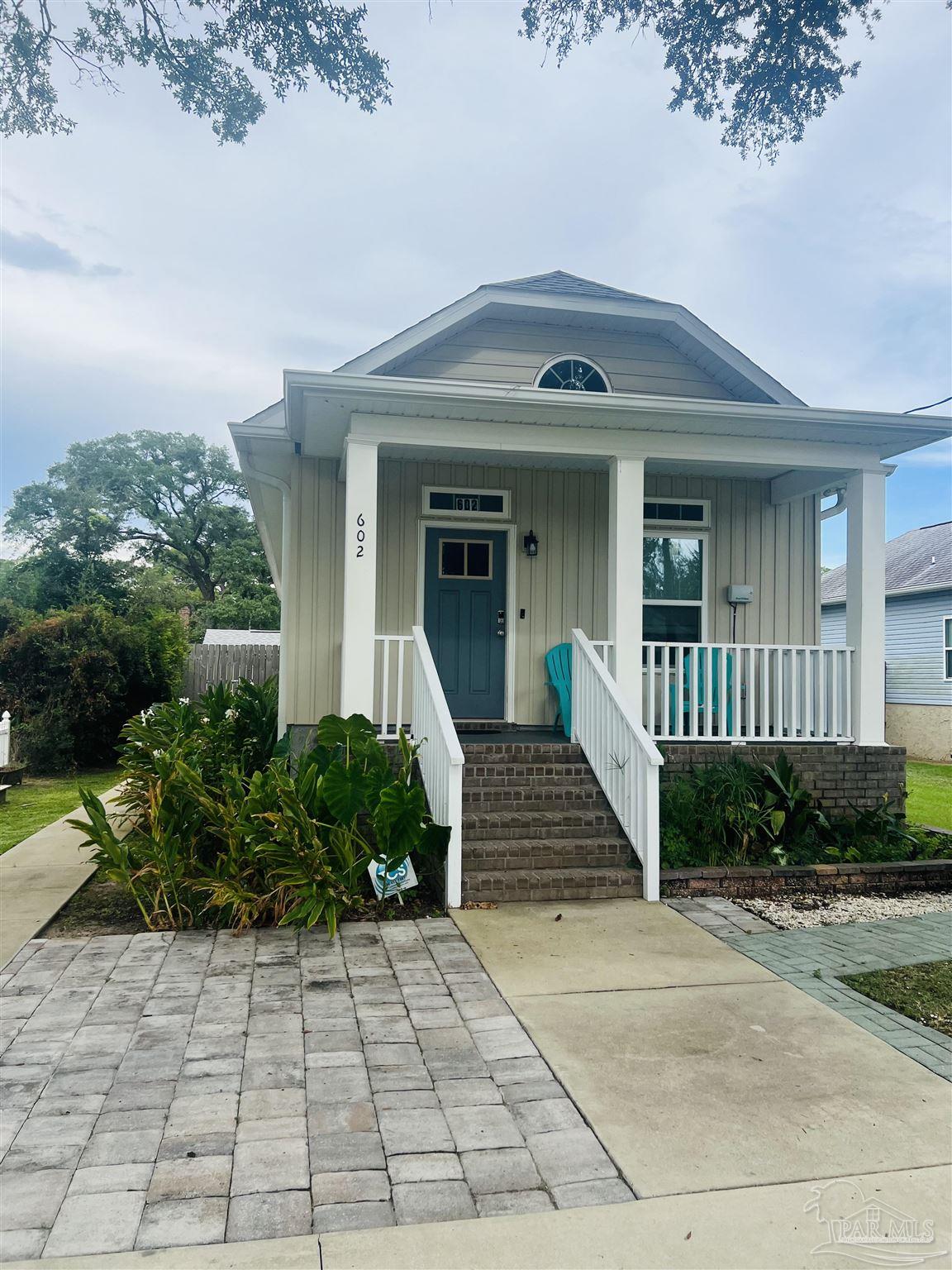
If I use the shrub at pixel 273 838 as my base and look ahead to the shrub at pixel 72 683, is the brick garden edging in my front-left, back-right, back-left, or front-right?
back-right

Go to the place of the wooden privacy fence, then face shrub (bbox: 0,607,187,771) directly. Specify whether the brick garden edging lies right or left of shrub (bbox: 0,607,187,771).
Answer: left

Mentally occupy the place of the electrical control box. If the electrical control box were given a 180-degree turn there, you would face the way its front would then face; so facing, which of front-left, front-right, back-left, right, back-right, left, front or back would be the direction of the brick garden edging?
back

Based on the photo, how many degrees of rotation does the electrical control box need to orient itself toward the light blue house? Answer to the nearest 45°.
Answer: approximately 180°

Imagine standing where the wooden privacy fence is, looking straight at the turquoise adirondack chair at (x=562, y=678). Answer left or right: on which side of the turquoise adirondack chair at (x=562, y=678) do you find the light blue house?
left

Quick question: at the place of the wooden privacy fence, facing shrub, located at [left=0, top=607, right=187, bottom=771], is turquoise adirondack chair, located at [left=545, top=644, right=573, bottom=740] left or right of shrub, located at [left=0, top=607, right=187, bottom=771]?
left

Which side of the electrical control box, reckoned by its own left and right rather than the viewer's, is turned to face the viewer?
front

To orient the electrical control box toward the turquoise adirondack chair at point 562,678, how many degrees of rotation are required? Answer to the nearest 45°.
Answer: approximately 45° to its right

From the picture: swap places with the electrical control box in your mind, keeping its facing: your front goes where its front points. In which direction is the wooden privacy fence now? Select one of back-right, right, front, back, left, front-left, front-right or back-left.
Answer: back-right

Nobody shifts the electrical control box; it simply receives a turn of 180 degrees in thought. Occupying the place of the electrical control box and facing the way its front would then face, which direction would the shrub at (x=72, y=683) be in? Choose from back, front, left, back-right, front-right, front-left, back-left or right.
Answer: left
